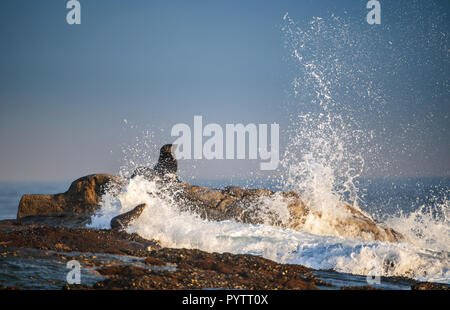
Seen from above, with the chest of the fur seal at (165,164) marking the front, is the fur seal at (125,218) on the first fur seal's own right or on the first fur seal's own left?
on the first fur seal's own right

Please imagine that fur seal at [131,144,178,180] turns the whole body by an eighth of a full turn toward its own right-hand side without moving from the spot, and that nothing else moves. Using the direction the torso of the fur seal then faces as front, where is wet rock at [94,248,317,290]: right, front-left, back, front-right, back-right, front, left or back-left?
front-right

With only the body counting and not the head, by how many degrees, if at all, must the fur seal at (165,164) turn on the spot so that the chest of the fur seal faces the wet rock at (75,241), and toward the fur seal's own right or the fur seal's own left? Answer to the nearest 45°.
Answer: approximately 90° to the fur seal's own right

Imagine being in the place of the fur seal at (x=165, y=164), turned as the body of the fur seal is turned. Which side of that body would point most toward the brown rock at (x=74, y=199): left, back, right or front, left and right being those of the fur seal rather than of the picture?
back

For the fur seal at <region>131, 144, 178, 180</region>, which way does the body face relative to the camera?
to the viewer's right
